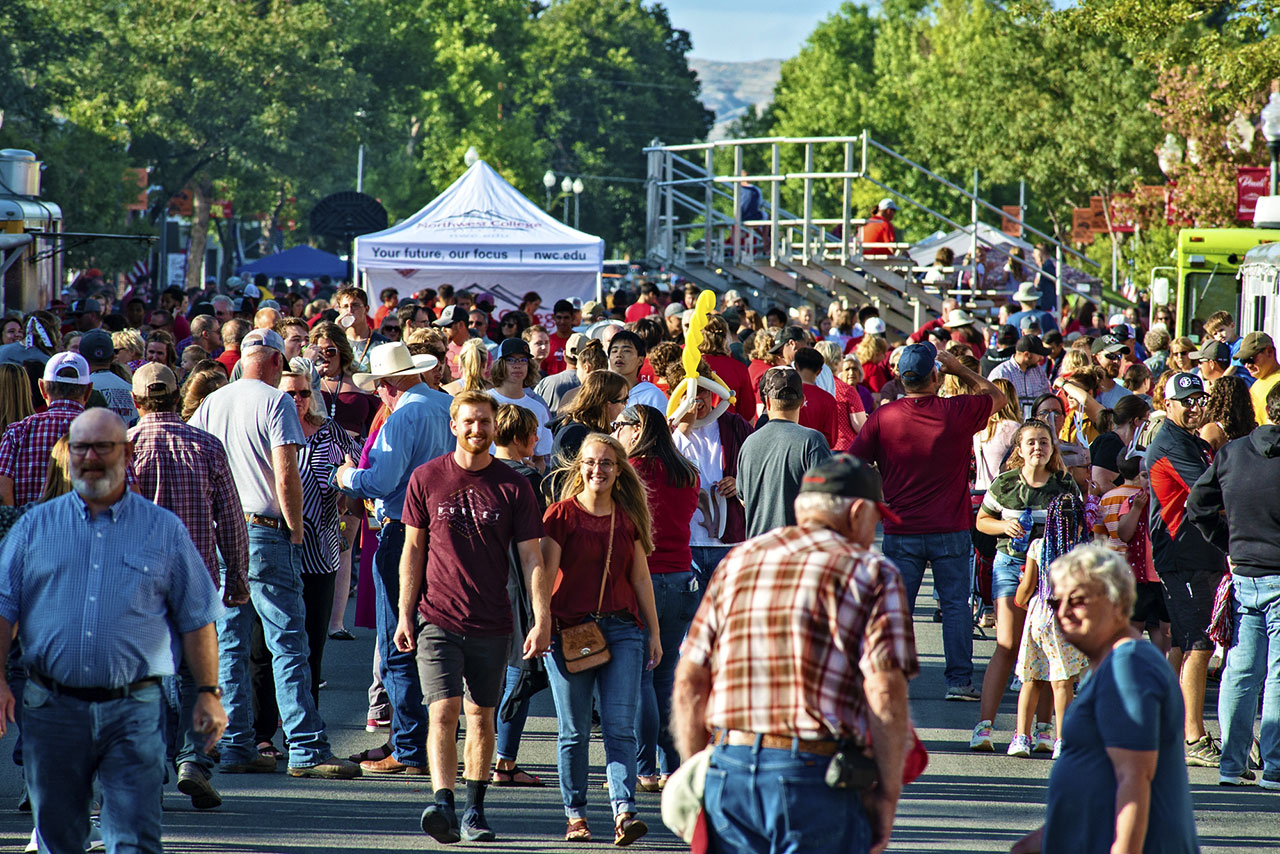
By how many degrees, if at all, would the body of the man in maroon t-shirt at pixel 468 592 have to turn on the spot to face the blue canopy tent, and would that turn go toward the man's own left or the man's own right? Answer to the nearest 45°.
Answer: approximately 180°

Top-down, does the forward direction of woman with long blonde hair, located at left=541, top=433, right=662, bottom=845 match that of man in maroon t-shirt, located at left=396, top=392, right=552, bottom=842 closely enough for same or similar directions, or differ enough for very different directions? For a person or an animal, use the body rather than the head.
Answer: same or similar directions

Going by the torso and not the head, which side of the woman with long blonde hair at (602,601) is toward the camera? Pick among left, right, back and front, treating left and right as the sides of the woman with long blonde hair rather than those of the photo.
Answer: front

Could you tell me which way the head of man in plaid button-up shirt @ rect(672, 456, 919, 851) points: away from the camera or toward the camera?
away from the camera

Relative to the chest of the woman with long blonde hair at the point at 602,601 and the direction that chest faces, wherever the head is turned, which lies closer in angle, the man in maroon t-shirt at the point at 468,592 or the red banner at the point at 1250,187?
the man in maroon t-shirt

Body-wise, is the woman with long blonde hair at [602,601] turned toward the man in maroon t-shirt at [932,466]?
no

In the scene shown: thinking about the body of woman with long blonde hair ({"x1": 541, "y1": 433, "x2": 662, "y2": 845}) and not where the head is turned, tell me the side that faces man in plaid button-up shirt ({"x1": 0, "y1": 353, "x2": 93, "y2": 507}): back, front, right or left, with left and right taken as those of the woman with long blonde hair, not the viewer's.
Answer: right

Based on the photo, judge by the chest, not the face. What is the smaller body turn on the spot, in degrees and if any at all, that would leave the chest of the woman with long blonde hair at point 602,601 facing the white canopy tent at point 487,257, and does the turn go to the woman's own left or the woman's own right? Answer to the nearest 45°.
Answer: approximately 180°

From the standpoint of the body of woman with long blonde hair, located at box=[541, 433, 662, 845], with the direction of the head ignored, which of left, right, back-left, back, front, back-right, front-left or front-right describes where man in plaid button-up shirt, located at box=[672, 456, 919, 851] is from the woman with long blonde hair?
front

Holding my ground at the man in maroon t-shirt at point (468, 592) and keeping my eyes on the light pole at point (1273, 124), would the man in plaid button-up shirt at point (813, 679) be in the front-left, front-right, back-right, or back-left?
back-right

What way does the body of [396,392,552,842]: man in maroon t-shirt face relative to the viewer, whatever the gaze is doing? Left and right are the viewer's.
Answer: facing the viewer

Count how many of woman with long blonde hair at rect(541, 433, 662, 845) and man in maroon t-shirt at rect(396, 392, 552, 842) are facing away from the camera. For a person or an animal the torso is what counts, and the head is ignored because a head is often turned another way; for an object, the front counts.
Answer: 0

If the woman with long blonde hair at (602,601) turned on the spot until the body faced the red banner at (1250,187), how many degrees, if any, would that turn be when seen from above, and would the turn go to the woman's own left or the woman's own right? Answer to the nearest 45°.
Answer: approximately 135° to the woman's own left
